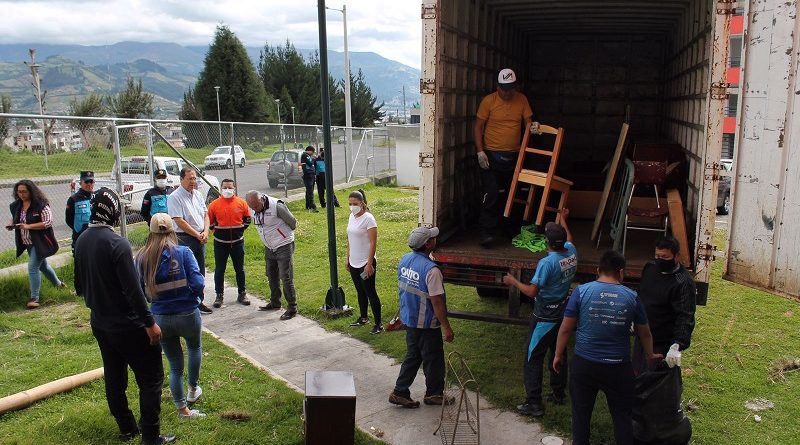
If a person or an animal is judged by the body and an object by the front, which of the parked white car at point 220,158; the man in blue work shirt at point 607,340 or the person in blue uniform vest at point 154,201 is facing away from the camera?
the man in blue work shirt at point 607,340

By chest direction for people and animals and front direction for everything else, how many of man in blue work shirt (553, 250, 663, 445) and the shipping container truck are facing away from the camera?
2

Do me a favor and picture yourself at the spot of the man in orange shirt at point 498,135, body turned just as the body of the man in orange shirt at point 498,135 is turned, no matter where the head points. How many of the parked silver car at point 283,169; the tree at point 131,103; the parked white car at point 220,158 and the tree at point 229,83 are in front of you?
0

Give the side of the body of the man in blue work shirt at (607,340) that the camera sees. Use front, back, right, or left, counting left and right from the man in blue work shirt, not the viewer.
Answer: back

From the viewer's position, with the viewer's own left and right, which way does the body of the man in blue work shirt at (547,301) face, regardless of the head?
facing away from the viewer and to the left of the viewer

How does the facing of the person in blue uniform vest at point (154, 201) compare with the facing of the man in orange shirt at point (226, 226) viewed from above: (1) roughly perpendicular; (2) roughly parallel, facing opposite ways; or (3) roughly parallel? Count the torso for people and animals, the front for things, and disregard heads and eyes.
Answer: roughly parallel

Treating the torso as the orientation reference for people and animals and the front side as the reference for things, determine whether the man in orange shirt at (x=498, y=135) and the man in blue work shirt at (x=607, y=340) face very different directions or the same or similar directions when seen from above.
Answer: very different directions

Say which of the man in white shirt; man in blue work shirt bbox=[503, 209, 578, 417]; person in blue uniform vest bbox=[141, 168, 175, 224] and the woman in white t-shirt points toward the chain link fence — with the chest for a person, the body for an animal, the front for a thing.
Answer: man in blue work shirt bbox=[503, 209, 578, 417]

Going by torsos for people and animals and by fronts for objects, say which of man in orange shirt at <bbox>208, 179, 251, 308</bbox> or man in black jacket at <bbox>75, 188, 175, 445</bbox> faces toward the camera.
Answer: the man in orange shirt

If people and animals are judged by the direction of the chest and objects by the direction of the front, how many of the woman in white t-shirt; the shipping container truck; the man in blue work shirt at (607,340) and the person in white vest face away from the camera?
2

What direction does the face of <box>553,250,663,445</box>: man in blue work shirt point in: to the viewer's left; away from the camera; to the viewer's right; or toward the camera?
away from the camera

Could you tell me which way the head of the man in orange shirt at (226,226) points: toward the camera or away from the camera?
toward the camera

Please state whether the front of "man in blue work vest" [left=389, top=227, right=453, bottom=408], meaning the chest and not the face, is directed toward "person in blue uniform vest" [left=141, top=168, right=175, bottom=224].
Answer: no

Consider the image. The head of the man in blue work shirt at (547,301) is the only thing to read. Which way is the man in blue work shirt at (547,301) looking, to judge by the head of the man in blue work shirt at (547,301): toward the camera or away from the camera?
away from the camera

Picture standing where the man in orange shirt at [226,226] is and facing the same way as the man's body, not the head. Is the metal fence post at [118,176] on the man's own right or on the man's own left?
on the man's own right

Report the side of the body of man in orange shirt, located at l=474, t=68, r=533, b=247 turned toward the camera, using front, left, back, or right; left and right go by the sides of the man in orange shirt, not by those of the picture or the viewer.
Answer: front

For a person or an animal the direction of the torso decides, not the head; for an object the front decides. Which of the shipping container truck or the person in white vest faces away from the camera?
the shipping container truck
